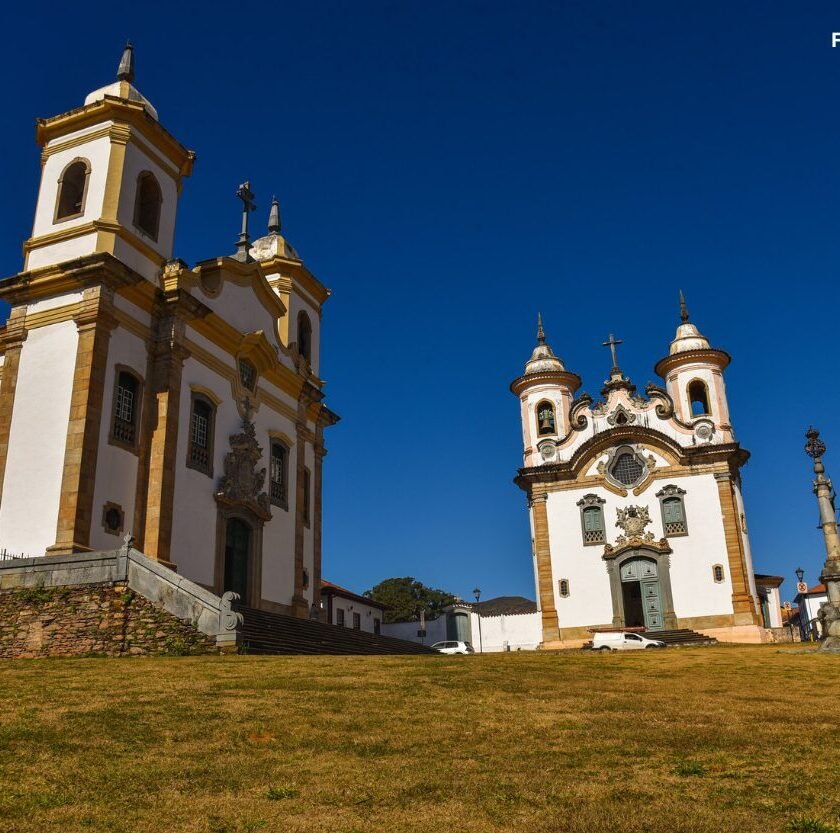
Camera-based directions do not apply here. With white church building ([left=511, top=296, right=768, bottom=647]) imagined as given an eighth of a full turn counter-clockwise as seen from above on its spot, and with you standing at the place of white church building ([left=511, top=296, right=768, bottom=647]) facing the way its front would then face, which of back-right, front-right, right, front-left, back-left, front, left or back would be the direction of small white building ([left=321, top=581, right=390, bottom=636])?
back-right

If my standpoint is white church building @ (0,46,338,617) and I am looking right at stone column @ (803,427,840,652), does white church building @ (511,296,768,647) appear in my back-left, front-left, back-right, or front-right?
front-left

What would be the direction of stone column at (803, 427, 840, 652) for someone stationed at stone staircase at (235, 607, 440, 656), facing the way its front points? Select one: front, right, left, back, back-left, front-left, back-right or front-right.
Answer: front-left

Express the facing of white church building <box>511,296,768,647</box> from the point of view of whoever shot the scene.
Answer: facing the viewer

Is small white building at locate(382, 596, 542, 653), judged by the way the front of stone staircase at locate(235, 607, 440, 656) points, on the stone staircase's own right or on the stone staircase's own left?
on the stone staircase's own left

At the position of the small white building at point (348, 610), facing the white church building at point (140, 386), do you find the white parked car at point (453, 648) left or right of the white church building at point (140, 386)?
left

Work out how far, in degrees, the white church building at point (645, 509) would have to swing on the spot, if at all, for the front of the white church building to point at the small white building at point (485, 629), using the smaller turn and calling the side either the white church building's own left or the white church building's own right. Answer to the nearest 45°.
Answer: approximately 90° to the white church building's own right

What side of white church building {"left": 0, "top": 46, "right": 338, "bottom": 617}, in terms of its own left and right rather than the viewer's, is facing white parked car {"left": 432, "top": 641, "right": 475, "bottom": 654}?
left

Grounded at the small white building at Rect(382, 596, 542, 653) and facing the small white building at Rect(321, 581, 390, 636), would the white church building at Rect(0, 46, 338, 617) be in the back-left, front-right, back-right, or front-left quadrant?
front-left

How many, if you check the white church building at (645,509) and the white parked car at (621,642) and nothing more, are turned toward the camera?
1

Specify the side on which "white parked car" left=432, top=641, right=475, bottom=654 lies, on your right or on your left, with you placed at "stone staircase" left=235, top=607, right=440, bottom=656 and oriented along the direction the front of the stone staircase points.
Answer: on your left

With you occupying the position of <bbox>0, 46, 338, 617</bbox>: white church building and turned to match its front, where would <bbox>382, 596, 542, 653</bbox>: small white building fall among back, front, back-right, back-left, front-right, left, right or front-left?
left

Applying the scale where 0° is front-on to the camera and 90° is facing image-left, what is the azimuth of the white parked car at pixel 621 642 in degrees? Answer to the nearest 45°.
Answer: approximately 270°

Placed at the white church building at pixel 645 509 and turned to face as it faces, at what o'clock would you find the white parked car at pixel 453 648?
The white parked car is roughly at 2 o'clock from the white church building.
